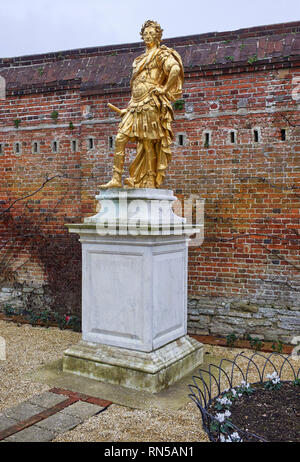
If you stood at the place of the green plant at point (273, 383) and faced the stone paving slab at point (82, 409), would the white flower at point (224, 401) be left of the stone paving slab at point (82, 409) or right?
left

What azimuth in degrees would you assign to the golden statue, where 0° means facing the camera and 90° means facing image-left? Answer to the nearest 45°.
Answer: approximately 45°

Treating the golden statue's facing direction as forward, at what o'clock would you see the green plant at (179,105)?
The green plant is roughly at 5 o'clock from the golden statue.

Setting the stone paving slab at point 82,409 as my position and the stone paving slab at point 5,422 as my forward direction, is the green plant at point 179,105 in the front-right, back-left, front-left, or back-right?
back-right
